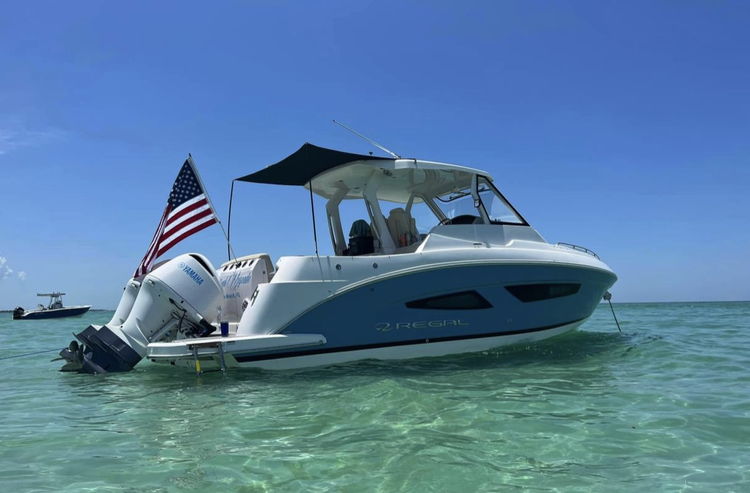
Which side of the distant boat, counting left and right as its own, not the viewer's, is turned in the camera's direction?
right

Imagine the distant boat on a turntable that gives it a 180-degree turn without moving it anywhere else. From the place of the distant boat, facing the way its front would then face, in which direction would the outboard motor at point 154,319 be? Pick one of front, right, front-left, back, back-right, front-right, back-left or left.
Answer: left

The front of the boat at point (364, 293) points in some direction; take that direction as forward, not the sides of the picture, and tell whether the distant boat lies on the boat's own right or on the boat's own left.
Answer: on the boat's own left

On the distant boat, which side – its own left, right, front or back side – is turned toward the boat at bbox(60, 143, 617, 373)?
right

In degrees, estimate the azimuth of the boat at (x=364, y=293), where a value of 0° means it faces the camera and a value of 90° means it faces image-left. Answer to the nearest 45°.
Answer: approximately 225°

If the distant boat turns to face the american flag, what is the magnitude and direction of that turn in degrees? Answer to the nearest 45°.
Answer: approximately 90° to its right

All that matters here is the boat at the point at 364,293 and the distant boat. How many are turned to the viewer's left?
0
